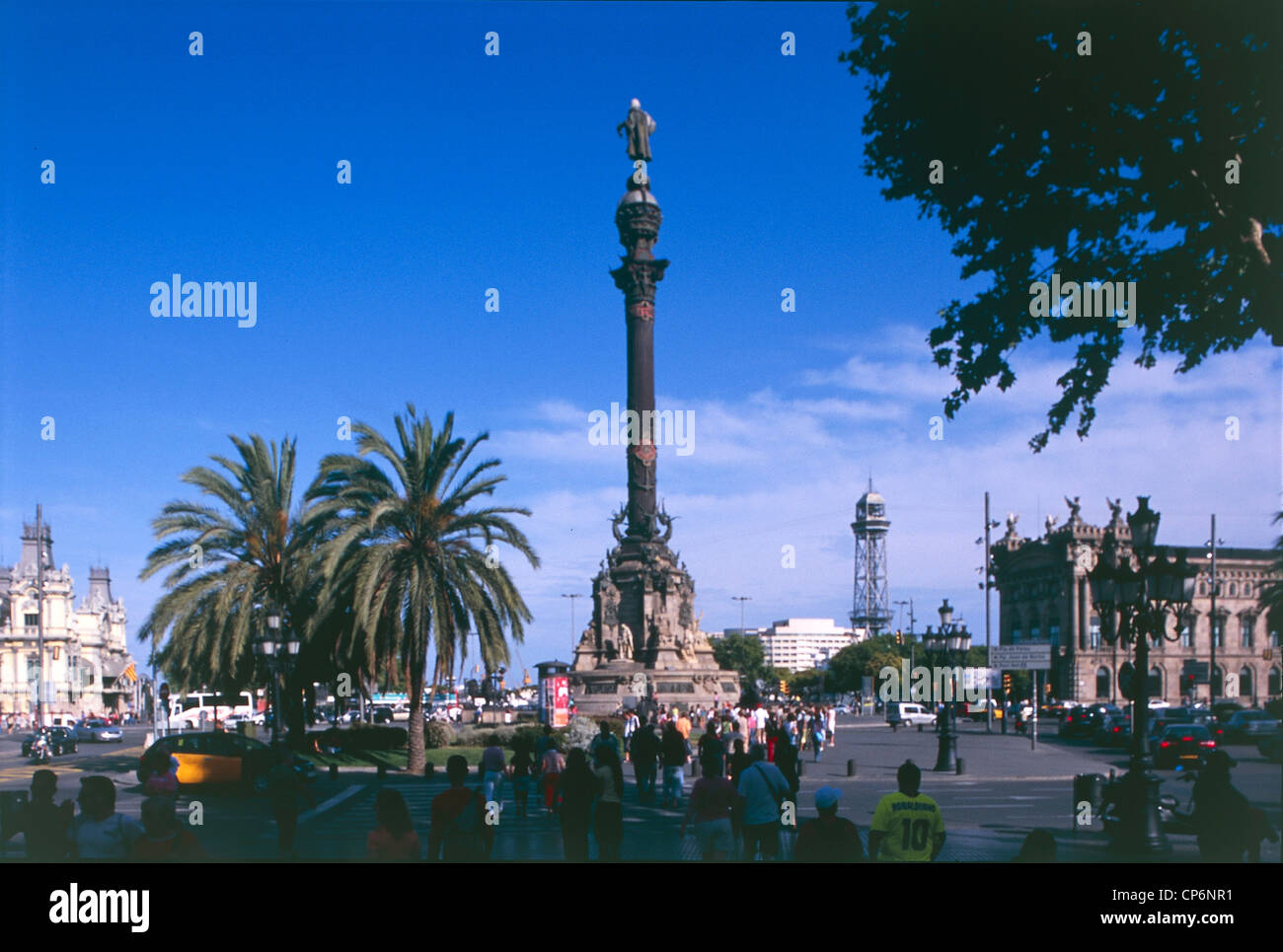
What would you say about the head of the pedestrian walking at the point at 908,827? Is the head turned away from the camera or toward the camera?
away from the camera

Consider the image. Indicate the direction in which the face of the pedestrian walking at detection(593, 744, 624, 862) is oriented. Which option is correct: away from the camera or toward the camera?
away from the camera

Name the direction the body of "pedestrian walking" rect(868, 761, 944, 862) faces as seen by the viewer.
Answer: away from the camera

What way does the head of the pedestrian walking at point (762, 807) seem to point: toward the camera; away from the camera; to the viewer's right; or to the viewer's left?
away from the camera

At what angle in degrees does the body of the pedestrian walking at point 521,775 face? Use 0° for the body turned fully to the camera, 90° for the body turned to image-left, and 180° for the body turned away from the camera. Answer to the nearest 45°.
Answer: approximately 180°

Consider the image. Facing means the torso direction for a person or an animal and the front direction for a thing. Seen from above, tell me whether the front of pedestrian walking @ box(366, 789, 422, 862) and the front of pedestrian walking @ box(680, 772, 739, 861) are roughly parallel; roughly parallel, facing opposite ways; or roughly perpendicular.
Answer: roughly parallel

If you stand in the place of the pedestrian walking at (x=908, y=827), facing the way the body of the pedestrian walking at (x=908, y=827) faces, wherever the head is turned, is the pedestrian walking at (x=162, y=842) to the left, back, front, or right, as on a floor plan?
left

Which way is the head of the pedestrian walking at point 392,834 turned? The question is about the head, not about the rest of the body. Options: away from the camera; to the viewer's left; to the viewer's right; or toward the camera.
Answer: away from the camera

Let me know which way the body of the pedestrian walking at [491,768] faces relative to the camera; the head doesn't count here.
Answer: away from the camera

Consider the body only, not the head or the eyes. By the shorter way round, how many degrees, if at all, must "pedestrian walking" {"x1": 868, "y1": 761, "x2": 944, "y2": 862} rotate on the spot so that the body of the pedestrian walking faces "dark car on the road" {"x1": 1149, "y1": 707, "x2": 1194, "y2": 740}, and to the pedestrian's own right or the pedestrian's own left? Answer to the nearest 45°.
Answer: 0° — they already face it
